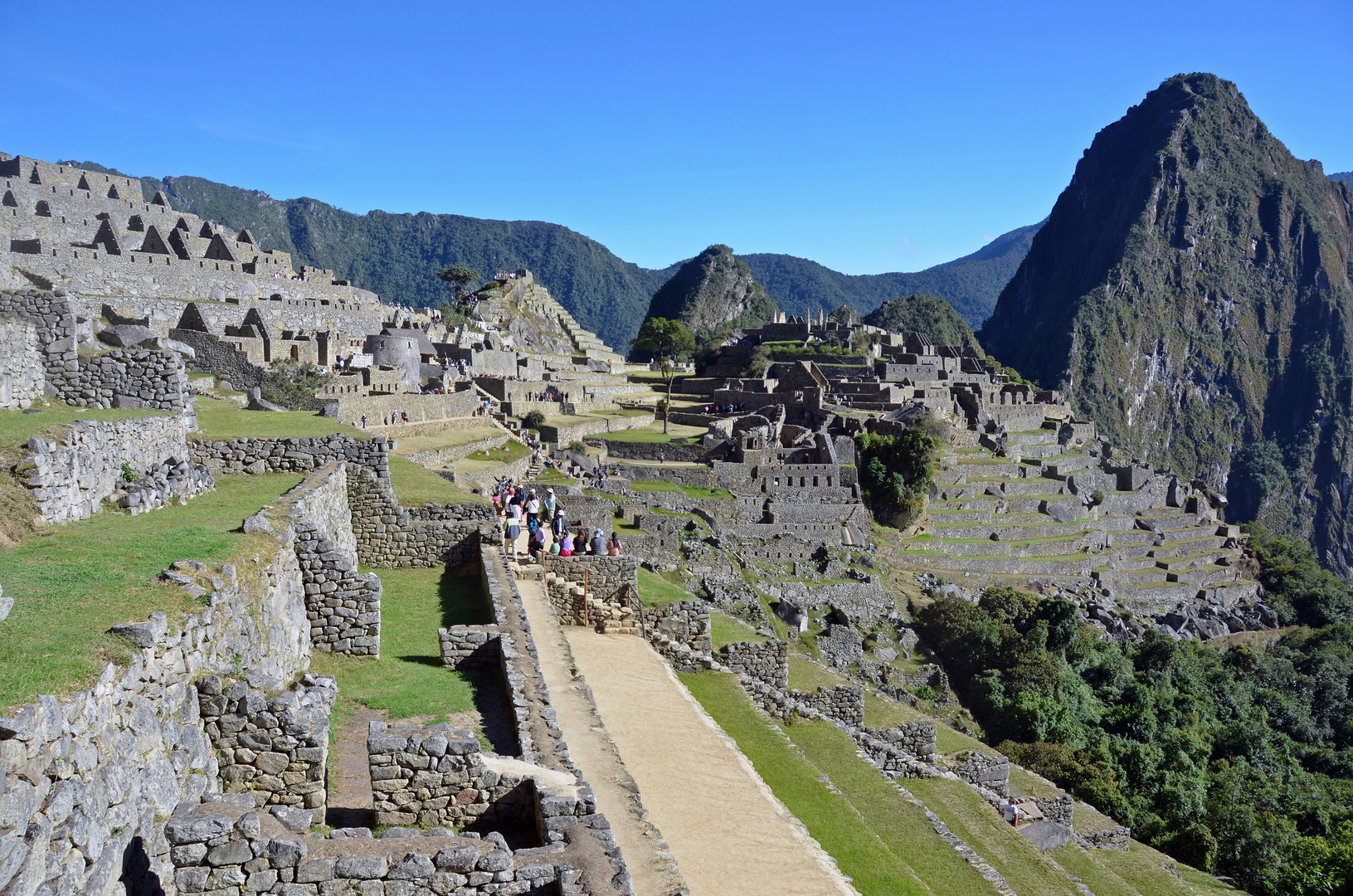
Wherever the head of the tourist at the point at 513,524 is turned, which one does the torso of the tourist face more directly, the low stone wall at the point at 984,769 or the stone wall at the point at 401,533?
the low stone wall

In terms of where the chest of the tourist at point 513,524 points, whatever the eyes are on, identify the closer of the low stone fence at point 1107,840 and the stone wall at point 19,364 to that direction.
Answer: the low stone fence
